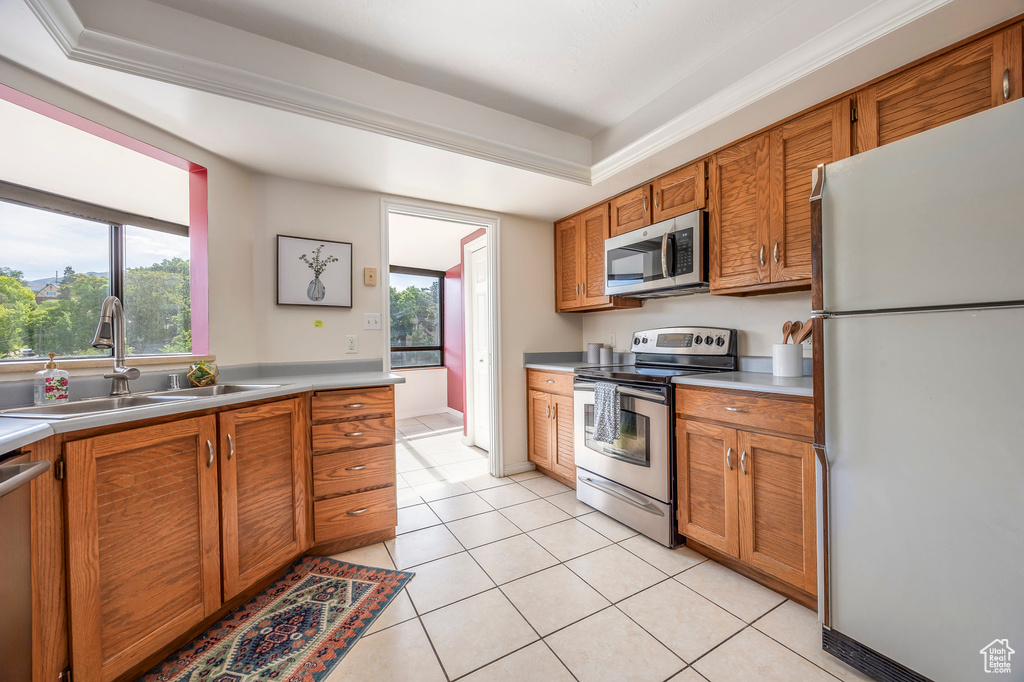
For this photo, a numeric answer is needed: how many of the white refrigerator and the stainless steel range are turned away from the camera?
0

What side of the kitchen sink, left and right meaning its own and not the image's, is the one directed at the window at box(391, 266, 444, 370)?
left

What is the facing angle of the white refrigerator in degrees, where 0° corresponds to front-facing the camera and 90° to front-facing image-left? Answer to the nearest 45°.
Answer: approximately 45°

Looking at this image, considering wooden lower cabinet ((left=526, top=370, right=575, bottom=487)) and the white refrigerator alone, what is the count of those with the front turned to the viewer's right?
0

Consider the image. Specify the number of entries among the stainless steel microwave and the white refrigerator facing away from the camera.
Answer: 0

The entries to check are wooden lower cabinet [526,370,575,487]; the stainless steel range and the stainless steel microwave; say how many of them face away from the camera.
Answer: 0

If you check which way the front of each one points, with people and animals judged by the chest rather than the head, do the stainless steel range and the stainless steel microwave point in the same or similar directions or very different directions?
same or similar directions

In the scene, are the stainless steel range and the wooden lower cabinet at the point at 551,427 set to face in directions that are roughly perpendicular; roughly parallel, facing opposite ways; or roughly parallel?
roughly parallel

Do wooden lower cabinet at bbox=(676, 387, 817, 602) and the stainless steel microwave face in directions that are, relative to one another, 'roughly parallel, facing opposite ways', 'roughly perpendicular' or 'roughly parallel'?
roughly parallel

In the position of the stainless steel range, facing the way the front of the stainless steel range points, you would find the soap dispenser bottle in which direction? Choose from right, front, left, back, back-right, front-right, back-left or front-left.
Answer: front

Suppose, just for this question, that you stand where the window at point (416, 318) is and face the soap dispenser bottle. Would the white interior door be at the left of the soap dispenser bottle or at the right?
left

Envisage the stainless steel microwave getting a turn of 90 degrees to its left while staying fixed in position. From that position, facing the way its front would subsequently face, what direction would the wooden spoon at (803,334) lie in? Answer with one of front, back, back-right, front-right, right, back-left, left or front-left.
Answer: front

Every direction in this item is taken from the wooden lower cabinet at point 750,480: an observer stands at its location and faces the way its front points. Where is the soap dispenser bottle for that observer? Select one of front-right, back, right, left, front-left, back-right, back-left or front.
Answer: front

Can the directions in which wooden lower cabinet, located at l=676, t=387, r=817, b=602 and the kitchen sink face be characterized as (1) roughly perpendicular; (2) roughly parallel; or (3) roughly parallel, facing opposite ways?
roughly parallel, facing opposite ways

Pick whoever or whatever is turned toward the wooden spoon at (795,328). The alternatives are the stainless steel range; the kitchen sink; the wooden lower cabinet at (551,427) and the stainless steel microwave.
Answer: the kitchen sink

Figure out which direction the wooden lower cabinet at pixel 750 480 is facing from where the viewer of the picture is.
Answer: facing the viewer and to the left of the viewer

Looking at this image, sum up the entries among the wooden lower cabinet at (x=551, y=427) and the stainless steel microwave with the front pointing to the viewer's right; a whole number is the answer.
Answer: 0

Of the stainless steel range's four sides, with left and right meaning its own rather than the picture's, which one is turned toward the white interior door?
right
